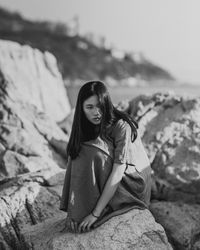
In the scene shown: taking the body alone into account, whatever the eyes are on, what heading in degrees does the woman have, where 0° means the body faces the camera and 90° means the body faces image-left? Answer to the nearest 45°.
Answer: approximately 45°

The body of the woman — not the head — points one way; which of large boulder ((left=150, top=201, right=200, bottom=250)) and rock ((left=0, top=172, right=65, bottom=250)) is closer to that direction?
the rock

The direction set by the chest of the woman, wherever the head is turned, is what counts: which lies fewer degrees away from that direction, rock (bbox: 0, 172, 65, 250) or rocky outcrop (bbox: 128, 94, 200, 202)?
the rock

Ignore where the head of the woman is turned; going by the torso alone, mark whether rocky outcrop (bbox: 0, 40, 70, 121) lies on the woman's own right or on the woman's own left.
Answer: on the woman's own right

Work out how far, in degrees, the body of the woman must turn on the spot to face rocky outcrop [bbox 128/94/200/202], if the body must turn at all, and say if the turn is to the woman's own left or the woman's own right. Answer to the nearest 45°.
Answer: approximately 180°
